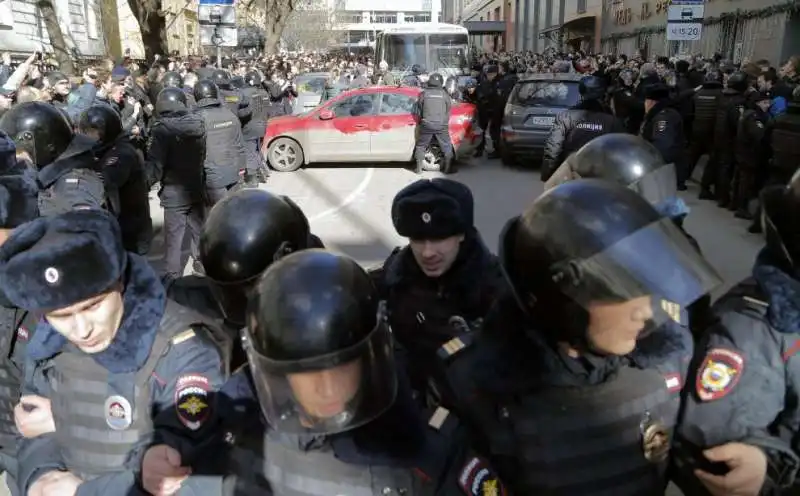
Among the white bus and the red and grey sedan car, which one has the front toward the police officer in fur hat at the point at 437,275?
the white bus

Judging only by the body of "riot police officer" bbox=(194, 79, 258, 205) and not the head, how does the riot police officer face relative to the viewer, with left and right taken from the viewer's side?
facing away from the viewer and to the left of the viewer

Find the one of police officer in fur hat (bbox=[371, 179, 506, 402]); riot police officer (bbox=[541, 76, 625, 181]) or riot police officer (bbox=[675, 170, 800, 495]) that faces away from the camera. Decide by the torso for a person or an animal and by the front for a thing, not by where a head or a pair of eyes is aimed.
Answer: riot police officer (bbox=[541, 76, 625, 181])

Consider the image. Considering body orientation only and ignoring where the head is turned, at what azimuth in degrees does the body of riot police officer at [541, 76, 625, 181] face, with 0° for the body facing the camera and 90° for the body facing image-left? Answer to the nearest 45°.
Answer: approximately 180°

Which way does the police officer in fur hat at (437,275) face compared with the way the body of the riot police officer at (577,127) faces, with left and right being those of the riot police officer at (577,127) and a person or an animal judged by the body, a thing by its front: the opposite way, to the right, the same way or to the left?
the opposite way

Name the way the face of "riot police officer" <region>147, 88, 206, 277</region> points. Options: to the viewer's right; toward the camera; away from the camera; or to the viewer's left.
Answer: away from the camera

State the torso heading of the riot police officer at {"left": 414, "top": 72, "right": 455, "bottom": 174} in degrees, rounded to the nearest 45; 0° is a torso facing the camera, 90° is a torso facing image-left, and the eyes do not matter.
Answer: approximately 180°

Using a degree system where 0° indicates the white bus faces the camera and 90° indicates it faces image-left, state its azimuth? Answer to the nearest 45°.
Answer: approximately 0°

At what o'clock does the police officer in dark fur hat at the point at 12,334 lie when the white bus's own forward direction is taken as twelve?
The police officer in dark fur hat is roughly at 12 o'clock from the white bus.

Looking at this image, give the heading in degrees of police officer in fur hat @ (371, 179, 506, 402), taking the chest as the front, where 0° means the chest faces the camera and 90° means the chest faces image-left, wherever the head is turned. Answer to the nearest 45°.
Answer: approximately 0°

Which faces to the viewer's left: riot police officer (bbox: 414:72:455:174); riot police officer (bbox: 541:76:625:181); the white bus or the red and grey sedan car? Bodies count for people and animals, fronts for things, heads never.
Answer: the red and grey sedan car

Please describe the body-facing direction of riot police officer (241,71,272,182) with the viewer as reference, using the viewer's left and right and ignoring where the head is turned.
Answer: facing away from the viewer and to the left of the viewer
